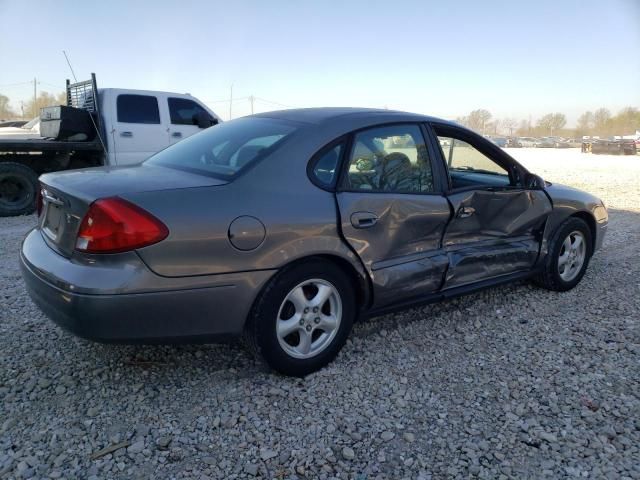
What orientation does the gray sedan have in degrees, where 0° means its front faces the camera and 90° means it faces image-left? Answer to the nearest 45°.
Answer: approximately 225°

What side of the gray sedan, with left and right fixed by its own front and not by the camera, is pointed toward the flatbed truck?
left
